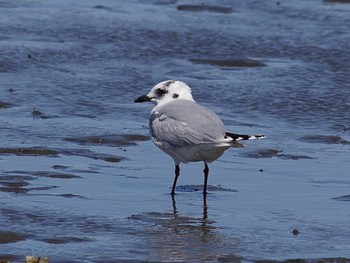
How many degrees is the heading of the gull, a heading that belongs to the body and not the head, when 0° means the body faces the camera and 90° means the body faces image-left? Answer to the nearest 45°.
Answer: approximately 90°
